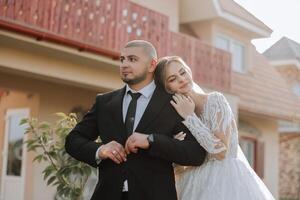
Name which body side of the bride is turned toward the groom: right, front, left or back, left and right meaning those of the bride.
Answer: front

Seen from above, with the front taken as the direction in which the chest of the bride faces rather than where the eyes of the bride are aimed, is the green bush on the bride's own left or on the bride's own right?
on the bride's own right

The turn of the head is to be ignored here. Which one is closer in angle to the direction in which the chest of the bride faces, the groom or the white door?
the groom

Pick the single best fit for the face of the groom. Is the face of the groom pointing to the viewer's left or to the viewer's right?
to the viewer's left

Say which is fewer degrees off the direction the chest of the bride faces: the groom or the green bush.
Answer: the groom

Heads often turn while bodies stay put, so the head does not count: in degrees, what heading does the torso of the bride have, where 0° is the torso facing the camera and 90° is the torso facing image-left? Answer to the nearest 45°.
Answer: approximately 45°

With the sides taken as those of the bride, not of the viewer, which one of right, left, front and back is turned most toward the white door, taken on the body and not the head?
right
